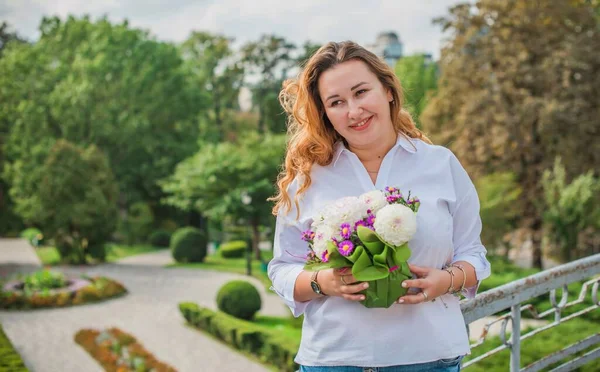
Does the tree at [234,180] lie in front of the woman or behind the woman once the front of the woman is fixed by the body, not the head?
behind

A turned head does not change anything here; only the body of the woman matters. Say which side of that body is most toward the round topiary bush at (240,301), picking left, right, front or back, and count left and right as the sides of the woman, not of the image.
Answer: back

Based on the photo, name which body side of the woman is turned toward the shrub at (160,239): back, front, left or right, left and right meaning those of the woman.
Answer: back

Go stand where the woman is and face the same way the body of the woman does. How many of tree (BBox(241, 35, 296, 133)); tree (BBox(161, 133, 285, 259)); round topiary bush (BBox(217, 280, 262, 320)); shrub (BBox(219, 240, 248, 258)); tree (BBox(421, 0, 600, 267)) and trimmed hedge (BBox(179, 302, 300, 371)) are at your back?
6

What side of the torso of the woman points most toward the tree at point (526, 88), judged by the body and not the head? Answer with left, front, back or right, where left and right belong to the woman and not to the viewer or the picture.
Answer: back

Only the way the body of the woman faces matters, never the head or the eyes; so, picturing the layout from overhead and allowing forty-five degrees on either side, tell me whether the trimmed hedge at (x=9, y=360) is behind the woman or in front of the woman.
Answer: behind

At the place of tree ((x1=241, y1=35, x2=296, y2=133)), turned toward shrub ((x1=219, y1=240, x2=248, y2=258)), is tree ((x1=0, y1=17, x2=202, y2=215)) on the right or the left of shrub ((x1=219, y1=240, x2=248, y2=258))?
right

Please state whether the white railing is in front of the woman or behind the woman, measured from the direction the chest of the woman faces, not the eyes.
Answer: behind

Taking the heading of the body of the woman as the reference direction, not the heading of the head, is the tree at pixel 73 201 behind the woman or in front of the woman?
behind

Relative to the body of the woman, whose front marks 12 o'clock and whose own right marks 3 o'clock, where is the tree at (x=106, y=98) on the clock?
The tree is roughly at 5 o'clock from the woman.

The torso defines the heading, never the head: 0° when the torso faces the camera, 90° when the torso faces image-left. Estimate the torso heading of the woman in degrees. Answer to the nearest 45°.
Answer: approximately 0°

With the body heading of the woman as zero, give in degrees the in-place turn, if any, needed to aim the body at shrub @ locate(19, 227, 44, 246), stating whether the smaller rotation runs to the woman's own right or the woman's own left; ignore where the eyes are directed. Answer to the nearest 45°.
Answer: approximately 135° to the woman's own right

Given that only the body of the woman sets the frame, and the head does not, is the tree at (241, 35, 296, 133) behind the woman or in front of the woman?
behind
